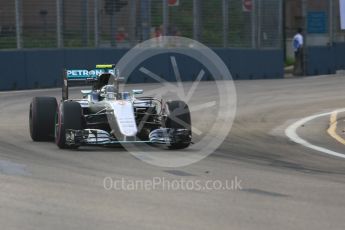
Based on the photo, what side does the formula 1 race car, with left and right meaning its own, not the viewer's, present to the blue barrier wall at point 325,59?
back

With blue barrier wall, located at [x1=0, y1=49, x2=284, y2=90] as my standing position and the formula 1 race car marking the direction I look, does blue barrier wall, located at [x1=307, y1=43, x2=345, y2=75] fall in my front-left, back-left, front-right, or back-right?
back-left

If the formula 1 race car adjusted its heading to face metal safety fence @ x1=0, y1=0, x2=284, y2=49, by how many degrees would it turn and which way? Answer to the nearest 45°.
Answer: approximately 180°

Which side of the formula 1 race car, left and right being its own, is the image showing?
front

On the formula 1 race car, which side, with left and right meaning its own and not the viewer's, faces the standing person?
back

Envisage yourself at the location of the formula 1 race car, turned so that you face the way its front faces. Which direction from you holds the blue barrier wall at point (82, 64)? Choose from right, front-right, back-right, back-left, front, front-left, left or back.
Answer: back

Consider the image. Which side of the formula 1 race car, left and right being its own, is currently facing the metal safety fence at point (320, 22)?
back
